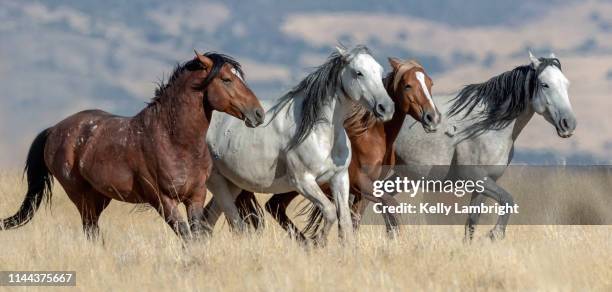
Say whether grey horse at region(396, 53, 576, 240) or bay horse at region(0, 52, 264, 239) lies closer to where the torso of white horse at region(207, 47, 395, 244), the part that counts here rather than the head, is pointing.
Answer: the grey horse

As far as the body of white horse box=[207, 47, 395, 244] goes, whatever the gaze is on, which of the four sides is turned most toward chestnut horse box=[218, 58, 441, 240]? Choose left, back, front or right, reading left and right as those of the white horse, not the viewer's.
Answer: left

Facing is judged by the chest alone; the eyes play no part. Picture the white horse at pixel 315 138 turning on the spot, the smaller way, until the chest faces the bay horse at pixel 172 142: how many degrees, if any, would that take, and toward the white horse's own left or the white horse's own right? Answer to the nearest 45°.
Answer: approximately 135° to the white horse's own right

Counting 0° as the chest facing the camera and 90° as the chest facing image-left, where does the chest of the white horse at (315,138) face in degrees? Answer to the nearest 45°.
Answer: approximately 315°
